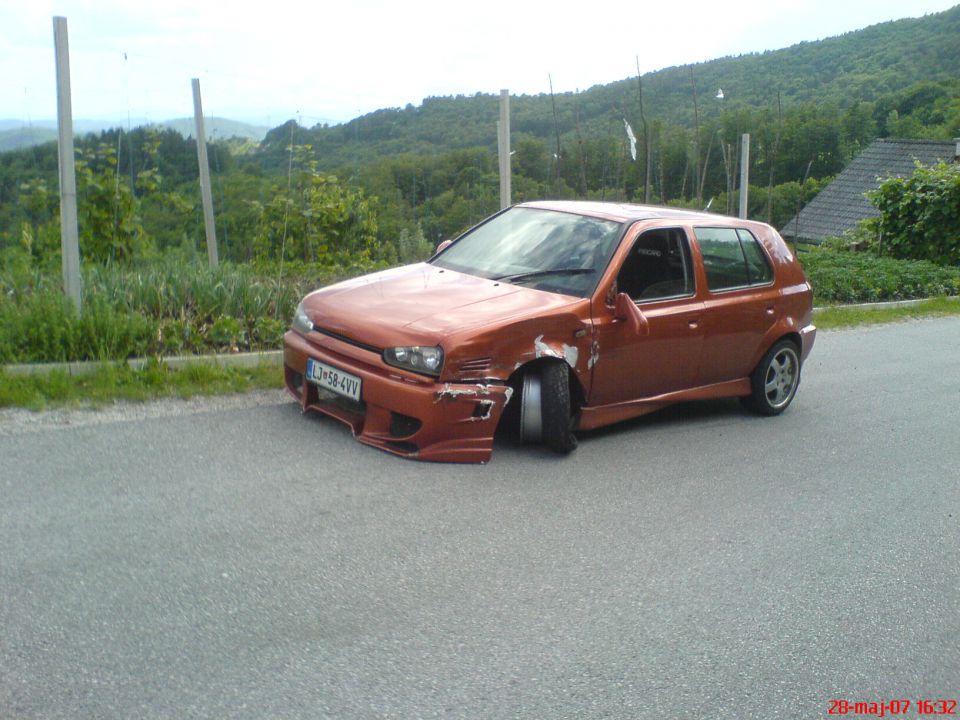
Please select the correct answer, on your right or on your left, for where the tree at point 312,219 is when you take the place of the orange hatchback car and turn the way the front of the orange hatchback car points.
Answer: on your right

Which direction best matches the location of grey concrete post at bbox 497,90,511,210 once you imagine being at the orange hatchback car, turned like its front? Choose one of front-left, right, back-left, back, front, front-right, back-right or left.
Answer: back-right

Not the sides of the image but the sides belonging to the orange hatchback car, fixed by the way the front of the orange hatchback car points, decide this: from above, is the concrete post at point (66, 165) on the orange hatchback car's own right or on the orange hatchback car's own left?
on the orange hatchback car's own right

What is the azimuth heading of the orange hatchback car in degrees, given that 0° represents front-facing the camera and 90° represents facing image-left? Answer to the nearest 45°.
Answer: approximately 45°

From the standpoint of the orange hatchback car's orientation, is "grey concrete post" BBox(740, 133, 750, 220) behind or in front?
behind

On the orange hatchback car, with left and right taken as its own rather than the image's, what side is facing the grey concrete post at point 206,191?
right
